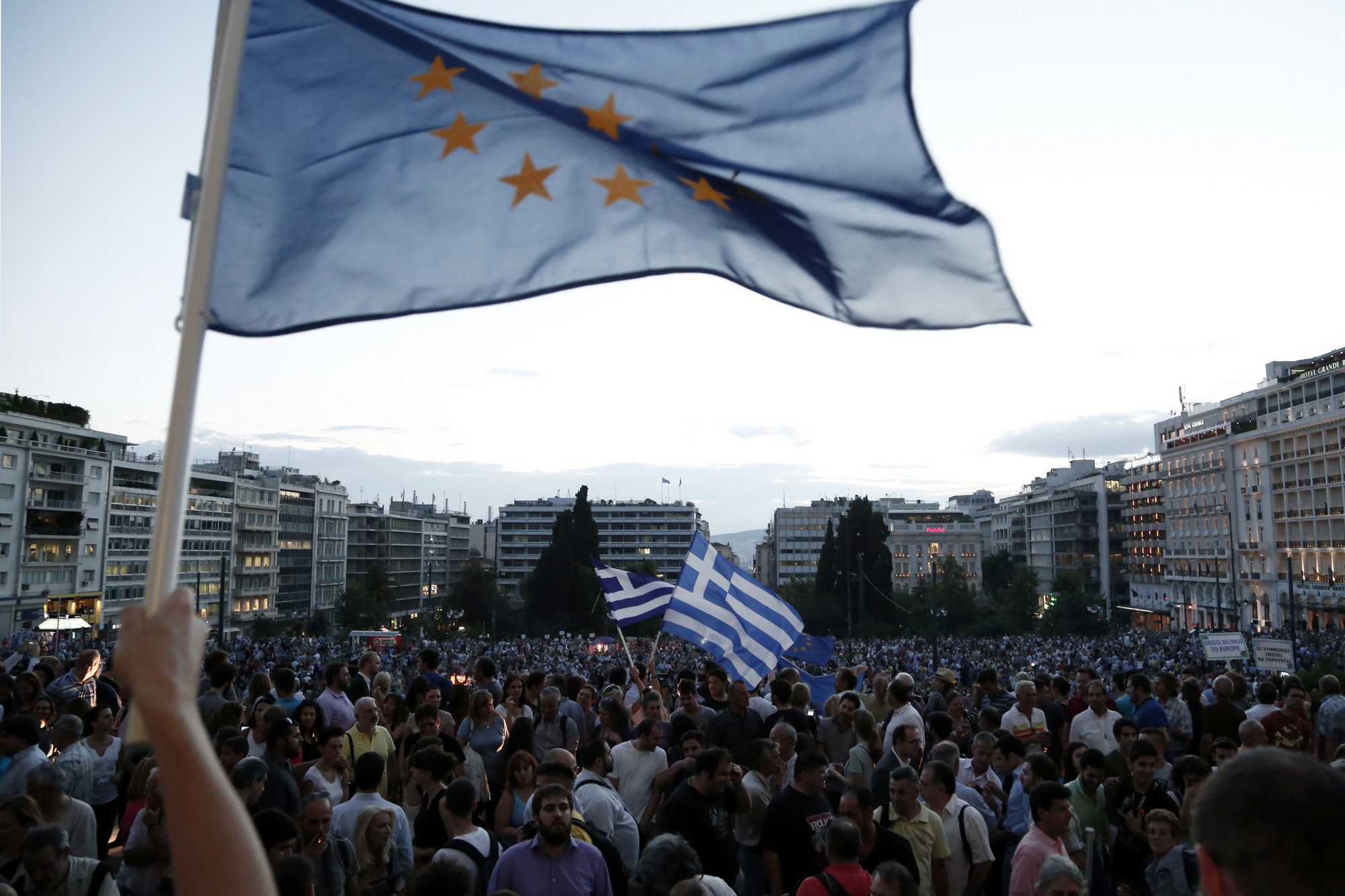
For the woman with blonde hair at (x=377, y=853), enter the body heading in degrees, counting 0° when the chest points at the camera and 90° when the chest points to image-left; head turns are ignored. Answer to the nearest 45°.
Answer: approximately 315°

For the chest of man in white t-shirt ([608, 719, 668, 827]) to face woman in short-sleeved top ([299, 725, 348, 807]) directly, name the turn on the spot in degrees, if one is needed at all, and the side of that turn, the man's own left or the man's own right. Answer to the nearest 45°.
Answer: approximately 135° to the man's own right

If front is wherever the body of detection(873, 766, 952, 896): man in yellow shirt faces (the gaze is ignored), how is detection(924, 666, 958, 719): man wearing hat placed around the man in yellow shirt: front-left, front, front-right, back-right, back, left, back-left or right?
back-right

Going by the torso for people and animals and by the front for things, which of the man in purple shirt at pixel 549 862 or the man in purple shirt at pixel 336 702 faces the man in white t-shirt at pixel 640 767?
the man in purple shirt at pixel 336 702

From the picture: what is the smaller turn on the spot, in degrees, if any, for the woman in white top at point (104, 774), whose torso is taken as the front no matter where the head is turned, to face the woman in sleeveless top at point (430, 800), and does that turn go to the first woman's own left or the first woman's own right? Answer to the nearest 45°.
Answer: approximately 45° to the first woman's own left

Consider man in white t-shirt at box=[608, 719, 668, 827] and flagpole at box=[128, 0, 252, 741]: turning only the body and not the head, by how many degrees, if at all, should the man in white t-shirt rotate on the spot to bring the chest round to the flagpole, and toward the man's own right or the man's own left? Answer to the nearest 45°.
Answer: approximately 45° to the man's own right

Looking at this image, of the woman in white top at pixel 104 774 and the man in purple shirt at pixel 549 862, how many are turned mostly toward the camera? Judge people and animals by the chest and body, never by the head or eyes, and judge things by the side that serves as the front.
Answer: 2

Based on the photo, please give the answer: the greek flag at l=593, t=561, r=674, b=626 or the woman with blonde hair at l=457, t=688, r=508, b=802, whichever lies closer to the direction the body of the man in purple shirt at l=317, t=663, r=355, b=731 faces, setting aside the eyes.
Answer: the woman with blonde hair

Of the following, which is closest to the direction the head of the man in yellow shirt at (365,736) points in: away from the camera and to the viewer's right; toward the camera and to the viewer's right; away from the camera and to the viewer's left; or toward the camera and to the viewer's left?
toward the camera and to the viewer's right

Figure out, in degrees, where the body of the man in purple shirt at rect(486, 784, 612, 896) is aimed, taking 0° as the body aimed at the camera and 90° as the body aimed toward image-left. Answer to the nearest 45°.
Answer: approximately 0°

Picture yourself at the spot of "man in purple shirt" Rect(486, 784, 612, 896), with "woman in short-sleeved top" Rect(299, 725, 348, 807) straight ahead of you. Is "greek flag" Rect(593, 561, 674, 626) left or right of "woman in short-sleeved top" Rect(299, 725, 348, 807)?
right

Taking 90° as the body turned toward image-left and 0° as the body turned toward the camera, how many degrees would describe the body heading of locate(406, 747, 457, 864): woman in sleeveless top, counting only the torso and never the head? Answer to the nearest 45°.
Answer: approximately 45°

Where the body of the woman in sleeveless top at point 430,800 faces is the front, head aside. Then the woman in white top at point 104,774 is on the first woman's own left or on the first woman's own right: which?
on the first woman's own right

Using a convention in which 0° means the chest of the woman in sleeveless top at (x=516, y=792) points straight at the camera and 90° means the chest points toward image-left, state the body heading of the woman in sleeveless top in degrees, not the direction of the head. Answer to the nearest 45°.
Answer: approximately 315°
